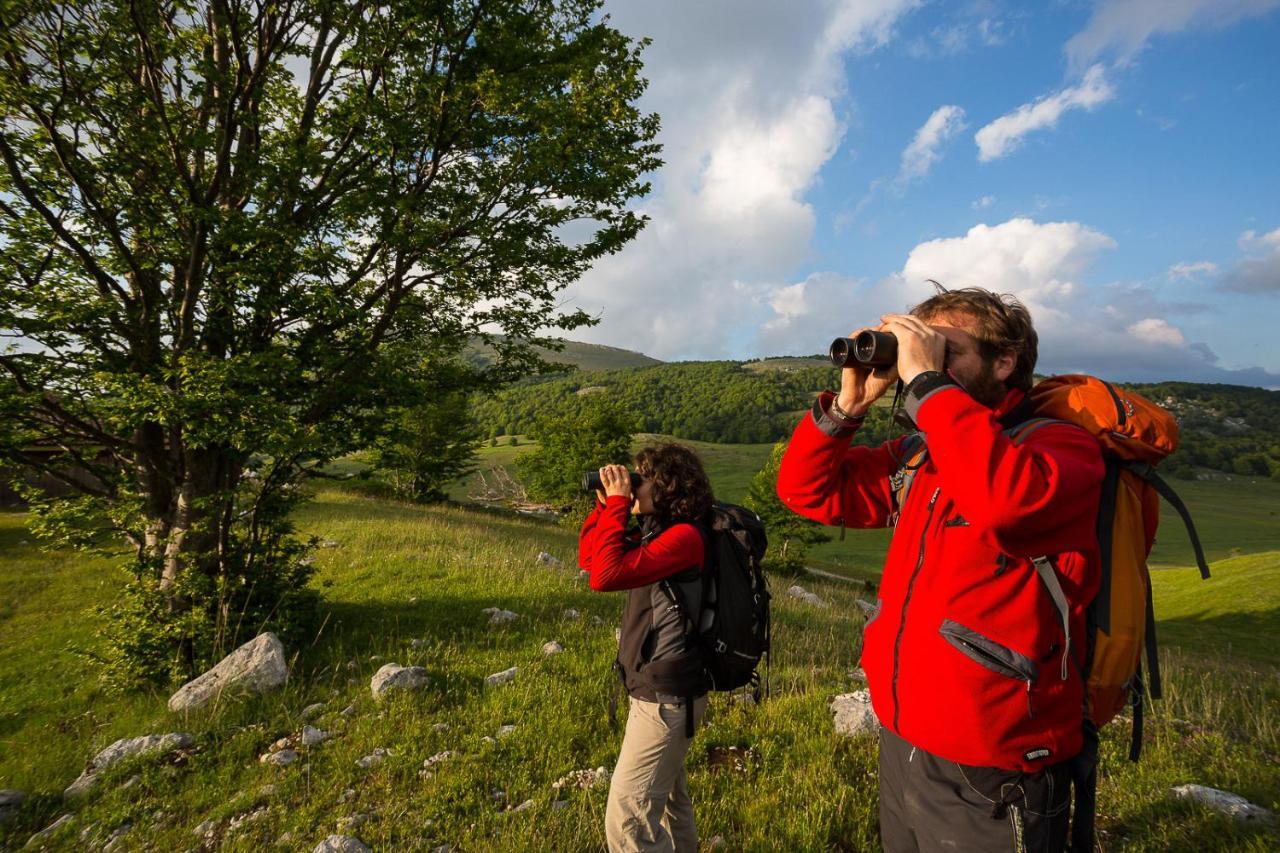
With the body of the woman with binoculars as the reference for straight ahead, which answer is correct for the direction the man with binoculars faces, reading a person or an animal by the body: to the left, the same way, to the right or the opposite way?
the same way

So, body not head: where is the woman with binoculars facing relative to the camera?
to the viewer's left

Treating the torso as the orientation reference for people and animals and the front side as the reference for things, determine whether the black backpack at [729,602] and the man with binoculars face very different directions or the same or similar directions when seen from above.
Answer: very different directions

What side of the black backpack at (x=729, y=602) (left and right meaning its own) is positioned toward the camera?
right

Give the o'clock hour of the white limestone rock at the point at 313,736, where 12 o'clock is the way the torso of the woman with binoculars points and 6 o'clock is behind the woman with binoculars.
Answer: The white limestone rock is roughly at 1 o'clock from the woman with binoculars.

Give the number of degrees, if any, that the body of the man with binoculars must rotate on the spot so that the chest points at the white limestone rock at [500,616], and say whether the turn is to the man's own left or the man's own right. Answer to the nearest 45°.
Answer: approximately 90° to the man's own right

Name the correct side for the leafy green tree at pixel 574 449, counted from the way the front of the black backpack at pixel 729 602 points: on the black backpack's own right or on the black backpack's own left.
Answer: on the black backpack's own left

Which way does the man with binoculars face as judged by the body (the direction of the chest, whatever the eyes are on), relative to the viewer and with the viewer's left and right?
facing the viewer and to the left of the viewer

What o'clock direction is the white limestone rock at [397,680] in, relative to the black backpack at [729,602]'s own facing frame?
The white limestone rock is roughly at 7 o'clock from the black backpack.

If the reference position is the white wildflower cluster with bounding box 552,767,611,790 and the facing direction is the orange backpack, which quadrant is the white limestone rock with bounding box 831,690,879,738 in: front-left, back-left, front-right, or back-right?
front-left

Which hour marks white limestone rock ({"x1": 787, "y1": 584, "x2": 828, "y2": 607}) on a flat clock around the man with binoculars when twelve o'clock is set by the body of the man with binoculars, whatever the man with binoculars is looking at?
The white limestone rock is roughly at 4 o'clock from the man with binoculars.

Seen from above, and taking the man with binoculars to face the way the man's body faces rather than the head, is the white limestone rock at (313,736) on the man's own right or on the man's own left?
on the man's own right

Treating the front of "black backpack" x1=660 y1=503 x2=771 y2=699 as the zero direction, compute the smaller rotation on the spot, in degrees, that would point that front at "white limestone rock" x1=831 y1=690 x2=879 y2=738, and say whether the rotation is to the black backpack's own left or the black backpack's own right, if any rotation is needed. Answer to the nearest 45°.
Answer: approximately 45° to the black backpack's own left

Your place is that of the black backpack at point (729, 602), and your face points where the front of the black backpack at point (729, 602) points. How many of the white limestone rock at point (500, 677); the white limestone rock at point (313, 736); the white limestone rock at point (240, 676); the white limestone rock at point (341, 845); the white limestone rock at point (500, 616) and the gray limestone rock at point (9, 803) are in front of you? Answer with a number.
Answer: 0

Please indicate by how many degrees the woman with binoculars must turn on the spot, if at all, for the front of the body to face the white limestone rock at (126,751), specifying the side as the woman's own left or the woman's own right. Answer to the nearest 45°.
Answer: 0° — they already face it

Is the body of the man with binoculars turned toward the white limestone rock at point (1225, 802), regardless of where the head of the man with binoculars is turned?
no

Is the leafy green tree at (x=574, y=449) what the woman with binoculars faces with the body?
no
